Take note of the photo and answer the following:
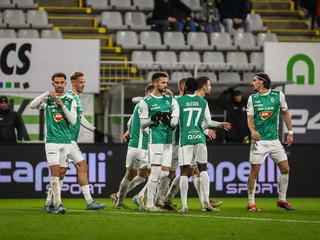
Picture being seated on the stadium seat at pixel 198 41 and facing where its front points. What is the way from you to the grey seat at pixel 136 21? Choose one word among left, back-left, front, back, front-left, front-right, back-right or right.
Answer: back-right

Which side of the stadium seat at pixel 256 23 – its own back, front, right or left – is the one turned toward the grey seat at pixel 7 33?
right

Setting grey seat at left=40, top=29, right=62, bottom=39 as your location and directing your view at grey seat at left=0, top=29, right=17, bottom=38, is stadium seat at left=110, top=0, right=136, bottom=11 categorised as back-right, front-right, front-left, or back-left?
back-right

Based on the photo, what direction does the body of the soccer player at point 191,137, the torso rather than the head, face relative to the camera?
away from the camera

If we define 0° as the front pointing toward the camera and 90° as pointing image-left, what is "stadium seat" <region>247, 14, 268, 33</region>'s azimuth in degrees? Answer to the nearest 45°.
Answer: approximately 315°

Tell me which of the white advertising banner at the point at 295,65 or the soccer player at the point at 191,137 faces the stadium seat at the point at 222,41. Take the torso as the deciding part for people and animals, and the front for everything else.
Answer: the soccer player

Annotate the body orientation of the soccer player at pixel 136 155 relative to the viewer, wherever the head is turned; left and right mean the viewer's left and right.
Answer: facing away from the viewer and to the right of the viewer
